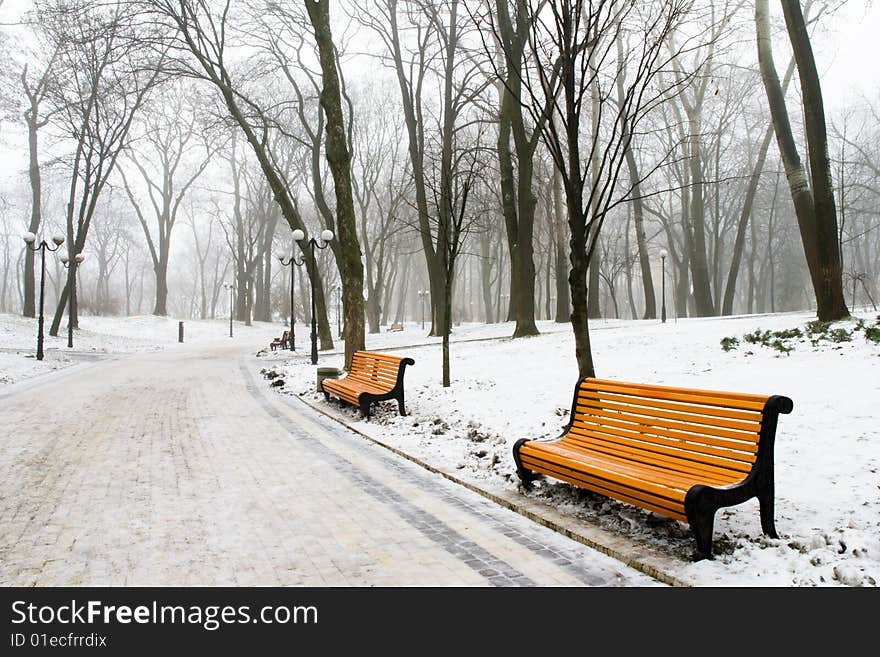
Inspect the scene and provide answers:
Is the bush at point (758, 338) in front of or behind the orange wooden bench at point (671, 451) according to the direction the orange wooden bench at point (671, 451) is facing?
behind

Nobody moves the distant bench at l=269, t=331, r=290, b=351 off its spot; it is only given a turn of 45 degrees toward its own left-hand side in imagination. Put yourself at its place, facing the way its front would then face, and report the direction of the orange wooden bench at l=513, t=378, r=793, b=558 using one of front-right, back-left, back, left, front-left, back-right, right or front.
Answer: front-left

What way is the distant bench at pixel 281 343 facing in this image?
to the viewer's left

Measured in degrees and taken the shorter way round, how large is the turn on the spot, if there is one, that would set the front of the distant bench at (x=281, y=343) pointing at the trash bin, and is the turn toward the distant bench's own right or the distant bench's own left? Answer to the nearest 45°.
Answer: approximately 90° to the distant bench's own left

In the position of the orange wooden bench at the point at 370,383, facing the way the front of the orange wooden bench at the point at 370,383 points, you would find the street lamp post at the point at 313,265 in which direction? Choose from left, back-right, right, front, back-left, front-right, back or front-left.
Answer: back-right

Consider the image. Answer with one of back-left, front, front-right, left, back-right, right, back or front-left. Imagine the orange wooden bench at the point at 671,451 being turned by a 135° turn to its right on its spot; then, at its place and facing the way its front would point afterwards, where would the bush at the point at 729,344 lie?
front

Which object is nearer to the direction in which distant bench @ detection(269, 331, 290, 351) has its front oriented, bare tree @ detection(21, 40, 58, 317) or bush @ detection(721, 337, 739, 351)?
the bare tree

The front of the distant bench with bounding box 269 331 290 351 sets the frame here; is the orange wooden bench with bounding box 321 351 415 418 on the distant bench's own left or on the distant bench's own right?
on the distant bench's own left

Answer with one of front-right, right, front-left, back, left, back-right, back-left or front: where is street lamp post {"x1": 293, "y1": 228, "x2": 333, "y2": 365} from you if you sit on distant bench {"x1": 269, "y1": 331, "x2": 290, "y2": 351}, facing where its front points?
left

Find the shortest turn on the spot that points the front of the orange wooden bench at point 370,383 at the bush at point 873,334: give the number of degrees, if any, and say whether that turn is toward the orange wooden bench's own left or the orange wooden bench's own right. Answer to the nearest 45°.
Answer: approximately 135° to the orange wooden bench's own left
